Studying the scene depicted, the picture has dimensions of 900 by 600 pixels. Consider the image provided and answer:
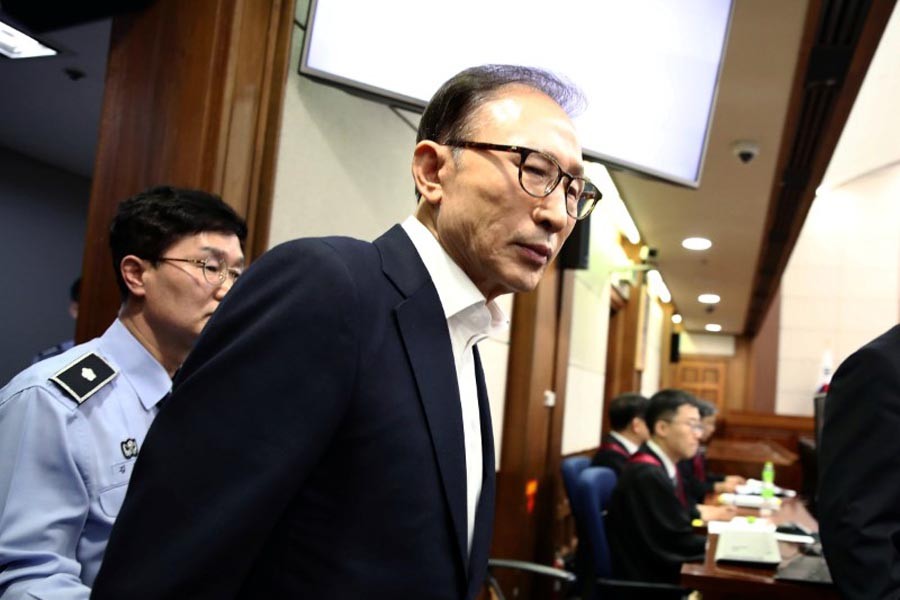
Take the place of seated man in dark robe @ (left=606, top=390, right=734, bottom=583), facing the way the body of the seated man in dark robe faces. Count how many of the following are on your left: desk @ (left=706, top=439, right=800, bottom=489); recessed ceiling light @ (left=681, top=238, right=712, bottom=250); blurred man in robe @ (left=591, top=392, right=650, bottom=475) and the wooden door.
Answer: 4

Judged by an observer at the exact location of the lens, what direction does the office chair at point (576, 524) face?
facing to the right of the viewer

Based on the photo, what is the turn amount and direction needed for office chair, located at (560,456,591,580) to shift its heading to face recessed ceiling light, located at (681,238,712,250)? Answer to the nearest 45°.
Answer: approximately 90° to its left

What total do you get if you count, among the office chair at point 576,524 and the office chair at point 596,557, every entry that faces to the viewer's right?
2

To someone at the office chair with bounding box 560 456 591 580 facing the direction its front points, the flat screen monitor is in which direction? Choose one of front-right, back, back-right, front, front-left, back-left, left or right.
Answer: right

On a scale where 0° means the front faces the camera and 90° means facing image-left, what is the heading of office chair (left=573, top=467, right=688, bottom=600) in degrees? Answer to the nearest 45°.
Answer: approximately 270°

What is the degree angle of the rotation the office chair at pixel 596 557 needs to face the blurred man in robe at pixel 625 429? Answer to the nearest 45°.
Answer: approximately 90° to its left

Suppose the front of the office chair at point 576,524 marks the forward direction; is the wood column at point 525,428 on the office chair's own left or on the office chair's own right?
on the office chair's own left

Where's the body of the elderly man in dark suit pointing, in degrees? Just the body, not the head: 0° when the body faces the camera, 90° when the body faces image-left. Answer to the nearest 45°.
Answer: approximately 315°

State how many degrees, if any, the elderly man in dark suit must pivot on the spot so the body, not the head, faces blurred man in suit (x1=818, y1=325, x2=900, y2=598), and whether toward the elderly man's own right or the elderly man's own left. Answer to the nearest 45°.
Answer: approximately 90° to the elderly man's own left

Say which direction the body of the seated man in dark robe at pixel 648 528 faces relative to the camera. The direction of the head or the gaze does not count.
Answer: to the viewer's right

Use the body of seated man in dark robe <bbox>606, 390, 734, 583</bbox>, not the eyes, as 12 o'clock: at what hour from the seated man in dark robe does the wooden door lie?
The wooden door is roughly at 9 o'clock from the seated man in dark robe.
